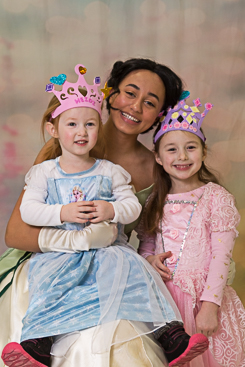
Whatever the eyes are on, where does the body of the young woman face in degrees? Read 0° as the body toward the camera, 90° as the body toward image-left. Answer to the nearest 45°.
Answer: approximately 0°

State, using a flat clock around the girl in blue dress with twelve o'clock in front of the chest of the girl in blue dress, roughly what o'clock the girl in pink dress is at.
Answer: The girl in pink dress is roughly at 8 o'clock from the girl in blue dress.
